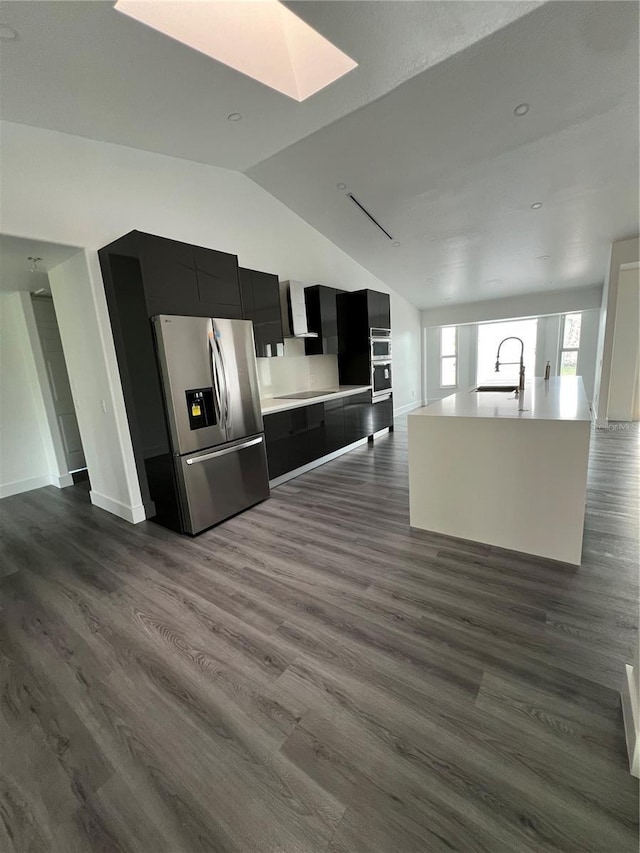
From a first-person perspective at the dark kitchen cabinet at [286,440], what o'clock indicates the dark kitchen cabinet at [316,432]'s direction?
the dark kitchen cabinet at [316,432] is roughly at 9 o'clock from the dark kitchen cabinet at [286,440].

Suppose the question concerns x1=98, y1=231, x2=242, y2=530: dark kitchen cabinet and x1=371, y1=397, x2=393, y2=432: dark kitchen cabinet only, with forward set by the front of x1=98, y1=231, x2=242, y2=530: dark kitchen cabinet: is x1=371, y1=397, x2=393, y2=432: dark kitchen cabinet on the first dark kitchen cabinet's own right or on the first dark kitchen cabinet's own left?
on the first dark kitchen cabinet's own left

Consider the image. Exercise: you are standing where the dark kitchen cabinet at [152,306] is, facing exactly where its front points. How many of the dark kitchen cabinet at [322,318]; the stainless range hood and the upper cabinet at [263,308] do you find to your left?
3

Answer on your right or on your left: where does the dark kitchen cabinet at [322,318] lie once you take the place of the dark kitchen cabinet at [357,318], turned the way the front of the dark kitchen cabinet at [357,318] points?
on your right

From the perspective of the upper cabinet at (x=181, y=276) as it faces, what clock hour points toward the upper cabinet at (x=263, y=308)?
the upper cabinet at (x=263, y=308) is roughly at 9 o'clock from the upper cabinet at (x=181, y=276).

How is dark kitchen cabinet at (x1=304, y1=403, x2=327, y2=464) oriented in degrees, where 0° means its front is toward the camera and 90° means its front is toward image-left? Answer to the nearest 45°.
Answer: approximately 315°

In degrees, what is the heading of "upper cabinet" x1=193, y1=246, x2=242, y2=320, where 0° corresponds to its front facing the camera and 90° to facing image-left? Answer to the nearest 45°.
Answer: approximately 315°
